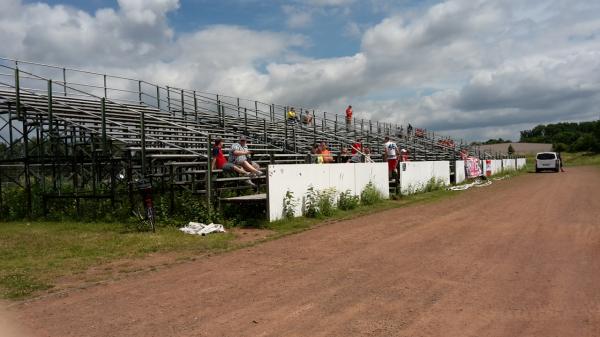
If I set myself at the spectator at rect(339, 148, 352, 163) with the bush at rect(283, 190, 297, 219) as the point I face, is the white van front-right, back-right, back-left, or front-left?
back-left

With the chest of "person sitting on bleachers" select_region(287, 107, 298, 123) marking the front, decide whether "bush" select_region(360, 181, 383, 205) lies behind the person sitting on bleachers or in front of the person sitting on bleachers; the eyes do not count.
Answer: in front

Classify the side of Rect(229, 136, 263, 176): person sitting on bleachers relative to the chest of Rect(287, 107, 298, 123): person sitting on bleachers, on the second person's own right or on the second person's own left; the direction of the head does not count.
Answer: on the second person's own right

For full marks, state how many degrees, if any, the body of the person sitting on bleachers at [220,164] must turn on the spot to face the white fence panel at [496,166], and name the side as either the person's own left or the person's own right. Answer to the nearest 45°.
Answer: approximately 45° to the person's own left

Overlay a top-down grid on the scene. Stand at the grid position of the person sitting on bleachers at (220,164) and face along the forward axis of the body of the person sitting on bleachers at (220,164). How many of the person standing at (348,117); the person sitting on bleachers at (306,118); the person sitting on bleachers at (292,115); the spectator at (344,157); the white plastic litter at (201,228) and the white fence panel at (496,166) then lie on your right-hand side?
1

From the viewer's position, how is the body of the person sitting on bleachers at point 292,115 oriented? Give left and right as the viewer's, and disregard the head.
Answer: facing the viewer and to the right of the viewer

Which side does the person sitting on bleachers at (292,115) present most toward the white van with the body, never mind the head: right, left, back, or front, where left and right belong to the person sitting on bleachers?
left

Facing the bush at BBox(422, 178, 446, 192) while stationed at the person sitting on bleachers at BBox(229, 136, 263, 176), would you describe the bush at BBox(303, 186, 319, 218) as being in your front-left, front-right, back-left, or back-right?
front-right

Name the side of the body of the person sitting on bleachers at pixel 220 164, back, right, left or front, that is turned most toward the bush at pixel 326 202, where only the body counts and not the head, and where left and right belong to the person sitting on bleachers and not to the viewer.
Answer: front

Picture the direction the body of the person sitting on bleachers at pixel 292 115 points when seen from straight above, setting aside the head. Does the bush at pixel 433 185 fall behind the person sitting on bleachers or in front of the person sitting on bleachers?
in front

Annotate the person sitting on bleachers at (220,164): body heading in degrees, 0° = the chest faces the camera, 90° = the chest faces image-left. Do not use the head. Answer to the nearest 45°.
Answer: approximately 270°

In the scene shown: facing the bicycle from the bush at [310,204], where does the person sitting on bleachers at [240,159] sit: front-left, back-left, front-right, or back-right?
front-right

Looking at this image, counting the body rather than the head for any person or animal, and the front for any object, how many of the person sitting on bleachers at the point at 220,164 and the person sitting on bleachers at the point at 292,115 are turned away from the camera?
0
